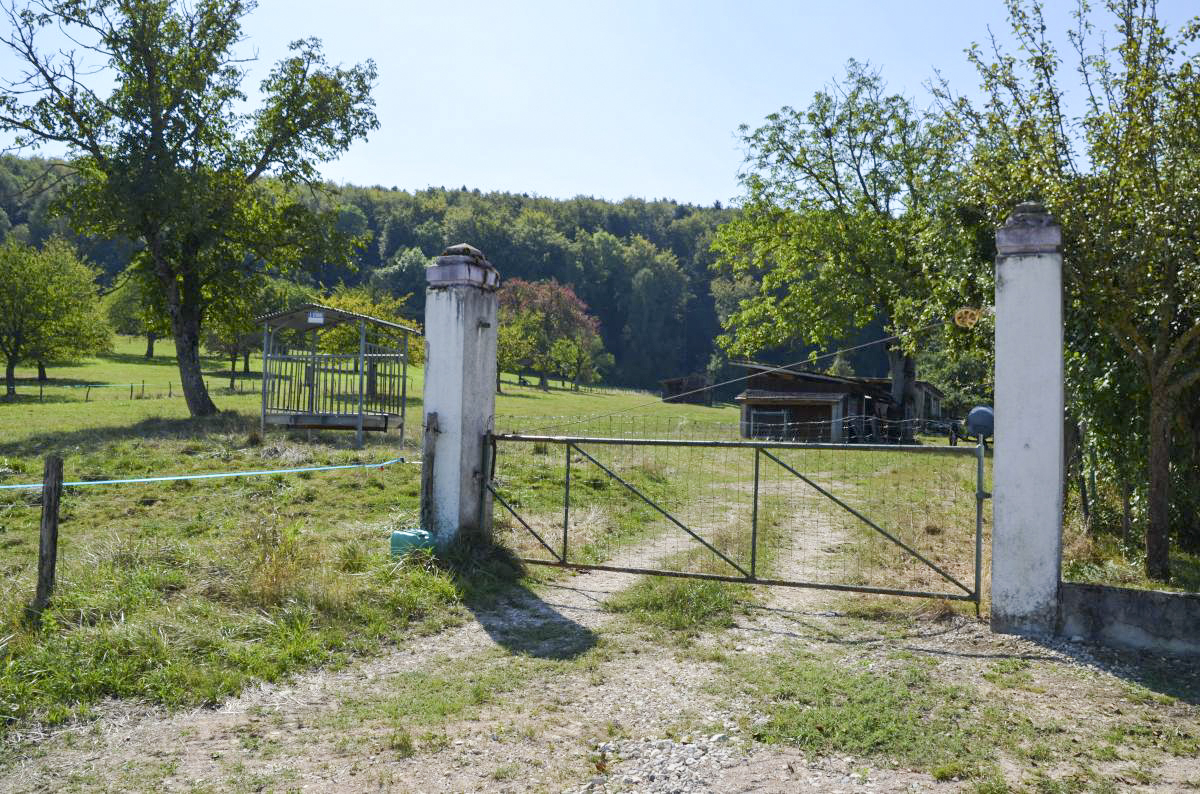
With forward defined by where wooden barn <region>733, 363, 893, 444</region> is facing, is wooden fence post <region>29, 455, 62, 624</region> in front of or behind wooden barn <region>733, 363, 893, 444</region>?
in front

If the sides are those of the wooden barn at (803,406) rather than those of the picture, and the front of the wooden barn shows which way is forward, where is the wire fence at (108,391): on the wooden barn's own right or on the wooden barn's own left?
on the wooden barn's own right

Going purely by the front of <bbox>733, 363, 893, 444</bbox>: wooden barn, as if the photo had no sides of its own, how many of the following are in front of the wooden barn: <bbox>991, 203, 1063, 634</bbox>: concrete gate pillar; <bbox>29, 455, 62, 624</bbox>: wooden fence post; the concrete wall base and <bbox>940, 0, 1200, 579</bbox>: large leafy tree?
4

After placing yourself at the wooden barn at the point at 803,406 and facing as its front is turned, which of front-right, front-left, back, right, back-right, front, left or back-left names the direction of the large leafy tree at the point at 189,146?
front-right

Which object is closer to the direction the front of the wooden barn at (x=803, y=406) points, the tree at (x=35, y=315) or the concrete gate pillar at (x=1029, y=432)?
the concrete gate pillar

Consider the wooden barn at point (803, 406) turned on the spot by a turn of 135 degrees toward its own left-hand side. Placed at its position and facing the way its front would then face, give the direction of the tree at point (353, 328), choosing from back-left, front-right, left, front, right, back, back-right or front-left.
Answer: back-left

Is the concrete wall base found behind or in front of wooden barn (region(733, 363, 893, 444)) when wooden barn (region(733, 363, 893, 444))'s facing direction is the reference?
in front

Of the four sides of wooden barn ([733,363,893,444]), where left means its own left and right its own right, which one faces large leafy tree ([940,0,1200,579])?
front

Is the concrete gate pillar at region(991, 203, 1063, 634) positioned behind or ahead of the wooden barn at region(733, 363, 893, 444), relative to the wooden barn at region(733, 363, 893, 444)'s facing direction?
ahead

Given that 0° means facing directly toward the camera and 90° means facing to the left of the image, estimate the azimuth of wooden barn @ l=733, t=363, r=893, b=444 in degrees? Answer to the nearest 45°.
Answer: approximately 0°

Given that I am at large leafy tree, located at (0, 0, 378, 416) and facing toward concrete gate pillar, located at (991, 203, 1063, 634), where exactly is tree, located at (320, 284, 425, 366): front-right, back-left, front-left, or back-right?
back-left
